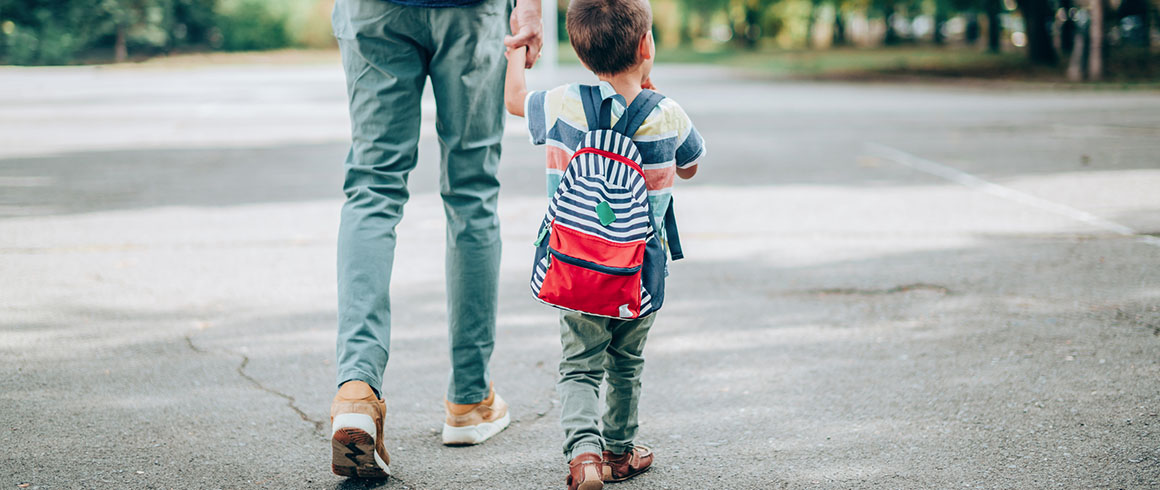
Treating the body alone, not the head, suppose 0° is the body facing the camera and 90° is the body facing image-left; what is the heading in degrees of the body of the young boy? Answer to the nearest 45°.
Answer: approximately 180°

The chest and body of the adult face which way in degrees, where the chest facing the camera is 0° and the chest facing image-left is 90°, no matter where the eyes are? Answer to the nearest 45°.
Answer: approximately 180°

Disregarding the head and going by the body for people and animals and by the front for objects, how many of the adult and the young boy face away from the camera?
2

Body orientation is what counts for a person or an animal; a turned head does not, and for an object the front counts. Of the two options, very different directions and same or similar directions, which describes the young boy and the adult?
same or similar directions
